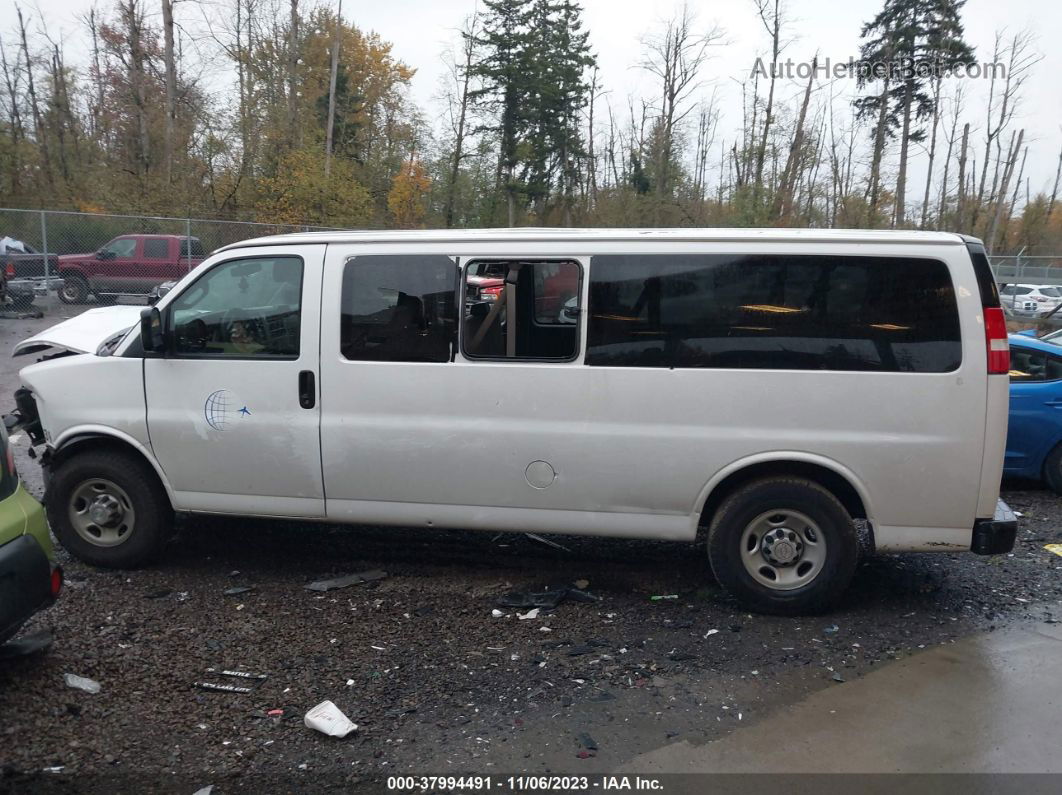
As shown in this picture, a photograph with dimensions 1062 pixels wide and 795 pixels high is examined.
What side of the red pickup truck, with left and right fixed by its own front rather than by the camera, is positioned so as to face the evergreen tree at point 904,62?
back

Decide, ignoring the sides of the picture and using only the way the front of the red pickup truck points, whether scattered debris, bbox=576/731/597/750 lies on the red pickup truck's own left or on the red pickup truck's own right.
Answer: on the red pickup truck's own left

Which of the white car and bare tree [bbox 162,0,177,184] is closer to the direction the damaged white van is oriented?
the bare tree

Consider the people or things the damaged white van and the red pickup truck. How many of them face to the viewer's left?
2

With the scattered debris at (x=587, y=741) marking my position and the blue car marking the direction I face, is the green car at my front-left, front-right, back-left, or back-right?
back-left

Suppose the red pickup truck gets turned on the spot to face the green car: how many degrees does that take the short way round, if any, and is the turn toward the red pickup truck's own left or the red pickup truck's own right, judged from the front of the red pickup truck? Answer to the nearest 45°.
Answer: approximately 90° to the red pickup truck's own left

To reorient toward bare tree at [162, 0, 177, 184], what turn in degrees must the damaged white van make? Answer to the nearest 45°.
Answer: approximately 45° to its right

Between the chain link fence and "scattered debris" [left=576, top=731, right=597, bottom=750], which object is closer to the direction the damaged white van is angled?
the chain link fence

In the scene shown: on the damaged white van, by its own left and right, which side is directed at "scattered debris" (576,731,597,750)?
left

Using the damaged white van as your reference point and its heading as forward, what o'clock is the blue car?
The blue car is roughly at 5 o'clock from the damaged white van.

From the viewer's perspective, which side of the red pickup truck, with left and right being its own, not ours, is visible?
left

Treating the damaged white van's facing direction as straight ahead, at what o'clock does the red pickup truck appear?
The red pickup truck is roughly at 2 o'clock from the damaged white van.

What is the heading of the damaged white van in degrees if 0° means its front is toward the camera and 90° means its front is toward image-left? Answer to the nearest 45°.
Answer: approximately 90°

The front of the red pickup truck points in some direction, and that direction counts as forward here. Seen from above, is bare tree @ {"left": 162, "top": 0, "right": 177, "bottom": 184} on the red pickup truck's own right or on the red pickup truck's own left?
on the red pickup truck's own right

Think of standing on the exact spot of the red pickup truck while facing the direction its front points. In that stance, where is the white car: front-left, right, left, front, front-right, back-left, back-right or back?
back
